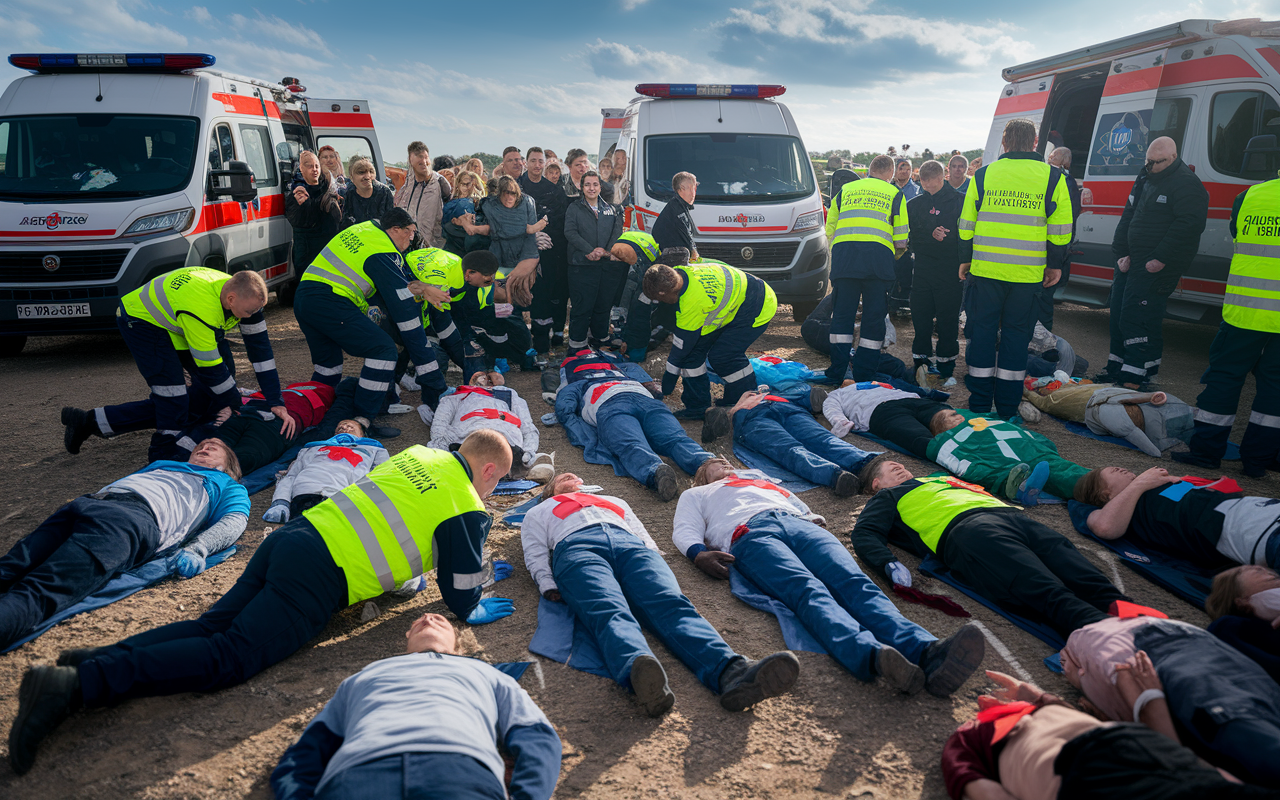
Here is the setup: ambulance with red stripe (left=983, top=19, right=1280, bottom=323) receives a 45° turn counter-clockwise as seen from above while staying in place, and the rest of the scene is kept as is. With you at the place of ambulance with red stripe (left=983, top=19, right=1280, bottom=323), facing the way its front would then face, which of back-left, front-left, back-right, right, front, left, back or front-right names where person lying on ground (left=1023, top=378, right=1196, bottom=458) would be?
right

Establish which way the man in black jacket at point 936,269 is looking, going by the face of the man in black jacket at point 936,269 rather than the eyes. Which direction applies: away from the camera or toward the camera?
toward the camera

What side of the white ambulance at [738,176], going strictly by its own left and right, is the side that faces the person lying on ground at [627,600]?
front

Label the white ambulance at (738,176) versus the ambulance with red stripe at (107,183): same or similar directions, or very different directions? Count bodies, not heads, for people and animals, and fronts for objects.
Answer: same or similar directions

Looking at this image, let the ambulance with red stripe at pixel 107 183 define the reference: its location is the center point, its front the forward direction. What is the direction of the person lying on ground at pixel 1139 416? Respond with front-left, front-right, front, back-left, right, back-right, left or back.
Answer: left

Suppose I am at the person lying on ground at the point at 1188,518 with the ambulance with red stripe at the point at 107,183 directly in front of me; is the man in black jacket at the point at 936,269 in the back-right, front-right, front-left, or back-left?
front-right

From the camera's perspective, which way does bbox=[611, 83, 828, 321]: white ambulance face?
toward the camera

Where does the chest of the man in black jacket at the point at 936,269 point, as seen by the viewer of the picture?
toward the camera

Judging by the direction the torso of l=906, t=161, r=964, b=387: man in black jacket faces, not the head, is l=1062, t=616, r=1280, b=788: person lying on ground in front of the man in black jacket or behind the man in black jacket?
in front

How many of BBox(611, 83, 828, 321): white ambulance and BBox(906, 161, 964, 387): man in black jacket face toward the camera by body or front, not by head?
2

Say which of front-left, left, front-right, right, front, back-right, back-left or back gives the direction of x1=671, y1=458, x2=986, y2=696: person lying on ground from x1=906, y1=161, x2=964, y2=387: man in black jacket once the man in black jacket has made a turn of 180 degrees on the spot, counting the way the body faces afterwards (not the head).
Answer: back

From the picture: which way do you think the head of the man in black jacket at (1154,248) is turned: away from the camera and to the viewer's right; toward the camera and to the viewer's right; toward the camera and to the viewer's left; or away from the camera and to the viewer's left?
toward the camera and to the viewer's left

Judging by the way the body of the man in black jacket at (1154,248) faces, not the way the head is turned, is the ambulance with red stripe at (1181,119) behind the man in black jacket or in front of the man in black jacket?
behind

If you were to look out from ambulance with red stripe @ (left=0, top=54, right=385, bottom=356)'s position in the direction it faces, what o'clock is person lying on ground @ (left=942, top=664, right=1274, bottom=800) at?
The person lying on ground is roughly at 10 o'clock from the ambulance with red stripe.

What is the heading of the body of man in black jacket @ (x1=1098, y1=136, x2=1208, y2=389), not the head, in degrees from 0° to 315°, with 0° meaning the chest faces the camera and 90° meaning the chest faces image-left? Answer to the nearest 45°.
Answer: approximately 45°

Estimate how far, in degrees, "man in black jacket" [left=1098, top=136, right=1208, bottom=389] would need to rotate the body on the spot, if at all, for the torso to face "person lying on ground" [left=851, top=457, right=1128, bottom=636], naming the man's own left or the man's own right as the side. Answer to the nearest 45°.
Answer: approximately 45° to the man's own left

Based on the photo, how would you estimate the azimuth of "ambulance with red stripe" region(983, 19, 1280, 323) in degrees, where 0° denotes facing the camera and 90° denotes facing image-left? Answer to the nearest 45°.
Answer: approximately 315°
